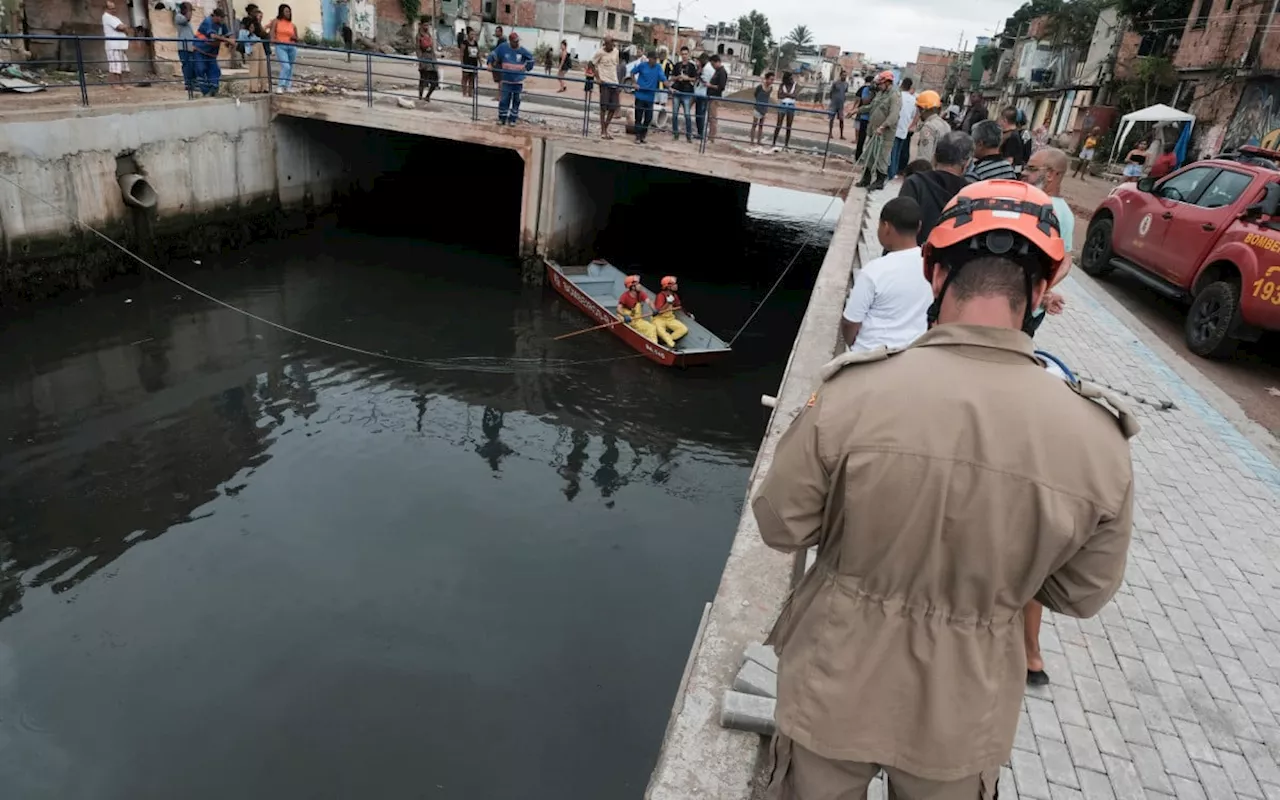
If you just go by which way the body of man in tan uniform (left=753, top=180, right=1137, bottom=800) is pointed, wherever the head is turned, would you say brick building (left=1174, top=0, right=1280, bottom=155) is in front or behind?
in front

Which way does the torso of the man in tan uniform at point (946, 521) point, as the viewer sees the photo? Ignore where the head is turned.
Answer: away from the camera

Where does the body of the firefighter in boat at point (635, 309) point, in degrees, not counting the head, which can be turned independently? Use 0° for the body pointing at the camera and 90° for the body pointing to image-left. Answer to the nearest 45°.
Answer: approximately 315°

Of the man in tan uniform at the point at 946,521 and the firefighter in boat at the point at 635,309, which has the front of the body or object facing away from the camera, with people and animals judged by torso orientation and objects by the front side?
the man in tan uniform

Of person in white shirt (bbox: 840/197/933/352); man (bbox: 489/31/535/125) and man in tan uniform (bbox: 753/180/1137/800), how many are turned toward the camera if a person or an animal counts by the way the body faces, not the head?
1

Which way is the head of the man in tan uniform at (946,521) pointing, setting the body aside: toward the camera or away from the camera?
away from the camera

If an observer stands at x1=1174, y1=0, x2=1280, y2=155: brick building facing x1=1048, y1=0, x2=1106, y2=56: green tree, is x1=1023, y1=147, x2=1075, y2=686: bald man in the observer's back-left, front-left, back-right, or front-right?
back-left

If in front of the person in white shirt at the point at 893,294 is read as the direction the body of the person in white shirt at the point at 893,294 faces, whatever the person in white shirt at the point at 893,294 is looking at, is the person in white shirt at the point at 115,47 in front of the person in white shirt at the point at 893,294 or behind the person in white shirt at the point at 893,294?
in front

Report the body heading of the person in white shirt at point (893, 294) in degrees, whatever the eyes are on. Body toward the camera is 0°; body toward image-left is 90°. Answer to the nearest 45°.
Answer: approximately 135°

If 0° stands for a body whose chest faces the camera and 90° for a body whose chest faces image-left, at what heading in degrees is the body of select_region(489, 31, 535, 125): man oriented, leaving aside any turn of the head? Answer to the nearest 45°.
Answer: approximately 0°

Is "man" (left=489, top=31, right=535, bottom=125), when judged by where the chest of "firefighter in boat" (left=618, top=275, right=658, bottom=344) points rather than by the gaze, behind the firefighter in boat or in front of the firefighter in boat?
behind

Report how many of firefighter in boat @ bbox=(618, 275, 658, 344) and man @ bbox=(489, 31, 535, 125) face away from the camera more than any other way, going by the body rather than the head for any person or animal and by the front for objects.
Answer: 0
